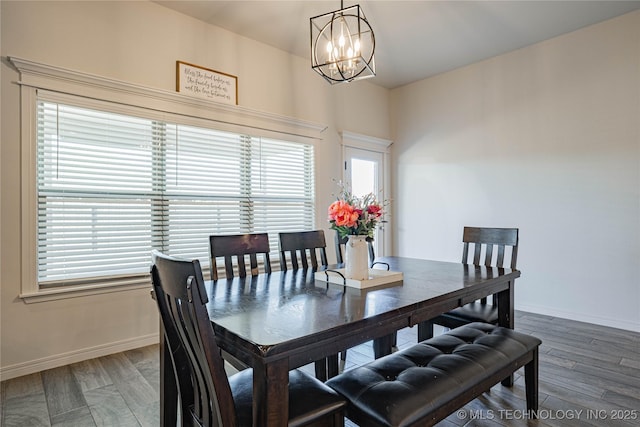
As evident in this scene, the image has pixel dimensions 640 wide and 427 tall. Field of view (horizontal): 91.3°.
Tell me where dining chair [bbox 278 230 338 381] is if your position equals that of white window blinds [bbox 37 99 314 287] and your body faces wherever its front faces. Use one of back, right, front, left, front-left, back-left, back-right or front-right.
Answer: front

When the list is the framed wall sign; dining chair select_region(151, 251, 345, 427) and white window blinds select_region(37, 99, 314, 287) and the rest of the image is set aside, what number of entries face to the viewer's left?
0

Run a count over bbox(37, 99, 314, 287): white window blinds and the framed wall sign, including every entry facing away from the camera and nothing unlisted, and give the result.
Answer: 0

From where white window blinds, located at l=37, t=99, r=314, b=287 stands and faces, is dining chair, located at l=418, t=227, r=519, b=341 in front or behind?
in front

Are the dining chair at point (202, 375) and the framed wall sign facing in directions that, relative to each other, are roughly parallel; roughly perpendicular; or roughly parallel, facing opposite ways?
roughly perpendicular

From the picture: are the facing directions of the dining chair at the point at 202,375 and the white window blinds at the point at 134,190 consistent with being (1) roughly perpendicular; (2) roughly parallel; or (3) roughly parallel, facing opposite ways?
roughly perpendicular

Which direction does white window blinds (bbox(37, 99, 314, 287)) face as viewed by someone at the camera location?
facing the viewer and to the right of the viewer

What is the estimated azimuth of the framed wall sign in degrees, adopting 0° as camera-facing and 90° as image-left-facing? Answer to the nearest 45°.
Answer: approximately 315°

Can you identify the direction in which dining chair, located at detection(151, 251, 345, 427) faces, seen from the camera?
facing away from the viewer and to the right of the viewer

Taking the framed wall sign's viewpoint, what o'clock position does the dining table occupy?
The dining table is roughly at 1 o'clock from the framed wall sign.

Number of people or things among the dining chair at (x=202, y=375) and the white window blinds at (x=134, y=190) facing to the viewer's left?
0

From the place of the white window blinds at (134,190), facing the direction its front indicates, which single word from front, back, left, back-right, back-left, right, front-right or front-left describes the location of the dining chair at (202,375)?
front-right

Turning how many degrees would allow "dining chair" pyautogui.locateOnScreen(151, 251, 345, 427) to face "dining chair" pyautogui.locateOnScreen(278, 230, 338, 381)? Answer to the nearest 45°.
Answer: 0° — it already faces it

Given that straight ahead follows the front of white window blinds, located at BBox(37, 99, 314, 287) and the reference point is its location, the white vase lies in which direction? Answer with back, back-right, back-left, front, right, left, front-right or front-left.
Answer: front
